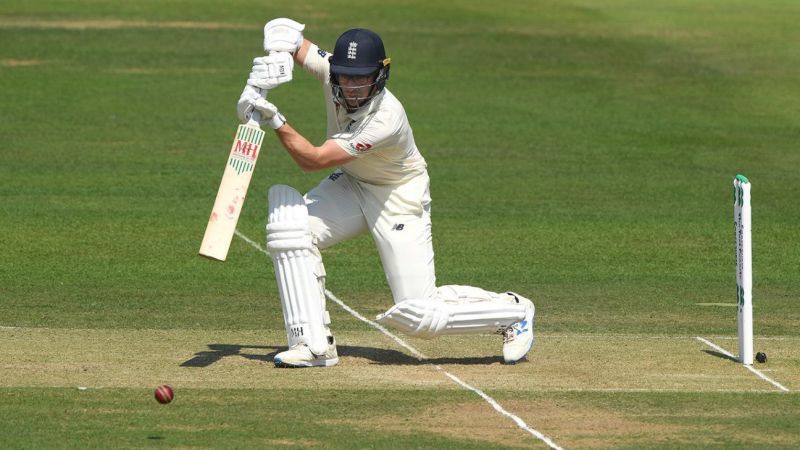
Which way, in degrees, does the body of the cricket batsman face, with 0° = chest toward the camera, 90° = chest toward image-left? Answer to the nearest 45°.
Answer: approximately 45°

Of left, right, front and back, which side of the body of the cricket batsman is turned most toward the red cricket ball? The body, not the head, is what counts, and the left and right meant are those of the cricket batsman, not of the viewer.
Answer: front
